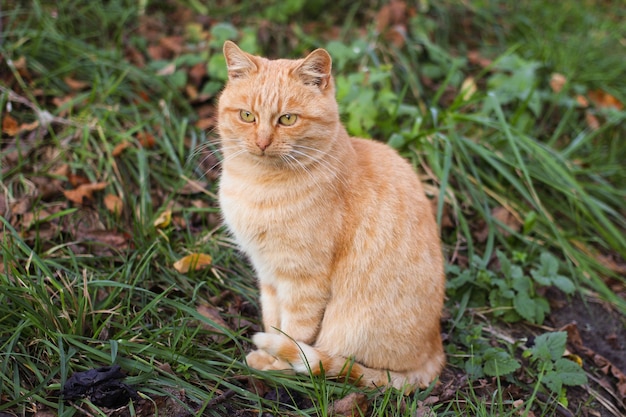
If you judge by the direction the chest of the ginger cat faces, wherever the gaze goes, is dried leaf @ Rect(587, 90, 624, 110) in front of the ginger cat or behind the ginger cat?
behind

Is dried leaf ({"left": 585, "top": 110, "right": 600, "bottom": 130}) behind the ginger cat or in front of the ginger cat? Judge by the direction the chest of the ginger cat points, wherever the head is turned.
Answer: behind

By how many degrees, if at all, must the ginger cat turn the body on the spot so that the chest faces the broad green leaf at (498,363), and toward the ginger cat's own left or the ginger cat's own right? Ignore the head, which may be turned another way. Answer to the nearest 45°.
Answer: approximately 135° to the ginger cat's own left

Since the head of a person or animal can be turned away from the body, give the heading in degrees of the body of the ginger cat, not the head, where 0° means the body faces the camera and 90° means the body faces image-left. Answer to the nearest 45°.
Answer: approximately 45°

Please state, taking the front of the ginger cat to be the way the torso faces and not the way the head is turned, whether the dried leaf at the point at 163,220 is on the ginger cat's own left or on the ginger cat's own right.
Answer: on the ginger cat's own right

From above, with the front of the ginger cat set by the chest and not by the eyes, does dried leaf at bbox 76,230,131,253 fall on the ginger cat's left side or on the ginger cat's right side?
on the ginger cat's right side

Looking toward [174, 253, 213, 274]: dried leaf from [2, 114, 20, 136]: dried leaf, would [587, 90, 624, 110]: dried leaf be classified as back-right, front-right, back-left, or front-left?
front-left

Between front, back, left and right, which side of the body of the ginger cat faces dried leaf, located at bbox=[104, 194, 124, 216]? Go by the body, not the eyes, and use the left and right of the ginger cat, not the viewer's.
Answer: right

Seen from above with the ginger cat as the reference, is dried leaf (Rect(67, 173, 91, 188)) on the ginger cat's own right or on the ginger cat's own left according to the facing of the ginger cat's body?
on the ginger cat's own right

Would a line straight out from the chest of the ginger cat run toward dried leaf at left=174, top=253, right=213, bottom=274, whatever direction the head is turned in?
no

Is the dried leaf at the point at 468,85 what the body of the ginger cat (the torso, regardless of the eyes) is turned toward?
no

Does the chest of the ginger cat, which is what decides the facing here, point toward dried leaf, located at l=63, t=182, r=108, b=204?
no

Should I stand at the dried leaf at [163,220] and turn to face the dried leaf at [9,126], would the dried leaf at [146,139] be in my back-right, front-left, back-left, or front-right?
front-right

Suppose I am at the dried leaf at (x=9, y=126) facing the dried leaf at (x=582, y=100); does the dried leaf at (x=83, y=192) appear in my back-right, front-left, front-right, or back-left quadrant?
front-right

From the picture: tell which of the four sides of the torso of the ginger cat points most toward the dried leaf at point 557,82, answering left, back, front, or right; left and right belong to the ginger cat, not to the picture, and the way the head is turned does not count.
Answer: back

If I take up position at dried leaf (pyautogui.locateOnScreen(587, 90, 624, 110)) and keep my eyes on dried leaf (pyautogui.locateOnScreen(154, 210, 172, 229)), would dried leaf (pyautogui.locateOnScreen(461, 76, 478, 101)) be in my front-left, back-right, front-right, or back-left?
front-right
